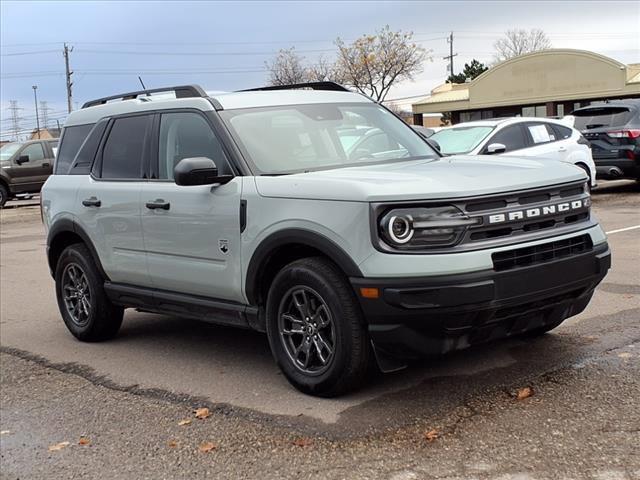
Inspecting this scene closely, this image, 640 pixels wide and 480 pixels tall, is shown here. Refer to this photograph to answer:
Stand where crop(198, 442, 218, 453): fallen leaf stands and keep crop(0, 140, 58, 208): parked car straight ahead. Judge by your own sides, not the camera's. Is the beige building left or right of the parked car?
right

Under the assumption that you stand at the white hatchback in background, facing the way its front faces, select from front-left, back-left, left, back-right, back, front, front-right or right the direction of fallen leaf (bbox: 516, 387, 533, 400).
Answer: front-left

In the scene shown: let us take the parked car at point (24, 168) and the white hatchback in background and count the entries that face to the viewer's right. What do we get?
0

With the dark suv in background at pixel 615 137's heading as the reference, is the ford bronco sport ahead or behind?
behind

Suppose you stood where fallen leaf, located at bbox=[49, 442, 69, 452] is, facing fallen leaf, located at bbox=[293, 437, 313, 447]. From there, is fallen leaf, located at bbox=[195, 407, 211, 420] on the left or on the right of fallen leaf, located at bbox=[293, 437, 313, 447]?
left

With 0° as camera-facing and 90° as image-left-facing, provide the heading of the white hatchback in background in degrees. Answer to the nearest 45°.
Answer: approximately 45°

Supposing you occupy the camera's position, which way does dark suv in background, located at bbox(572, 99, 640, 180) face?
facing away from the viewer and to the right of the viewer

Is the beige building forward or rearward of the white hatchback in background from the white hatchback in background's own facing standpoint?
rearward

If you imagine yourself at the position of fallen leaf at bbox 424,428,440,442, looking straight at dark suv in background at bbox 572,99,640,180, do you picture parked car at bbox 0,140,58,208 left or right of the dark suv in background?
left

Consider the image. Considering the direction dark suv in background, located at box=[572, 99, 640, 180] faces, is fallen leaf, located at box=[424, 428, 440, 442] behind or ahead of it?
behind

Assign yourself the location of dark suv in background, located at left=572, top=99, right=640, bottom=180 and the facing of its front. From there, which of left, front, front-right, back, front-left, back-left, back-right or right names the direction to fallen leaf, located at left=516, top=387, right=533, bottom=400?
back-right

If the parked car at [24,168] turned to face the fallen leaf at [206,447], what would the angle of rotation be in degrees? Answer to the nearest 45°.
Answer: approximately 45° to its left

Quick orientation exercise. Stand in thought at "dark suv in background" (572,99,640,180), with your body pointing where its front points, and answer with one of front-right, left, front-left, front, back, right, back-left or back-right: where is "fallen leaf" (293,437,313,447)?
back-right
